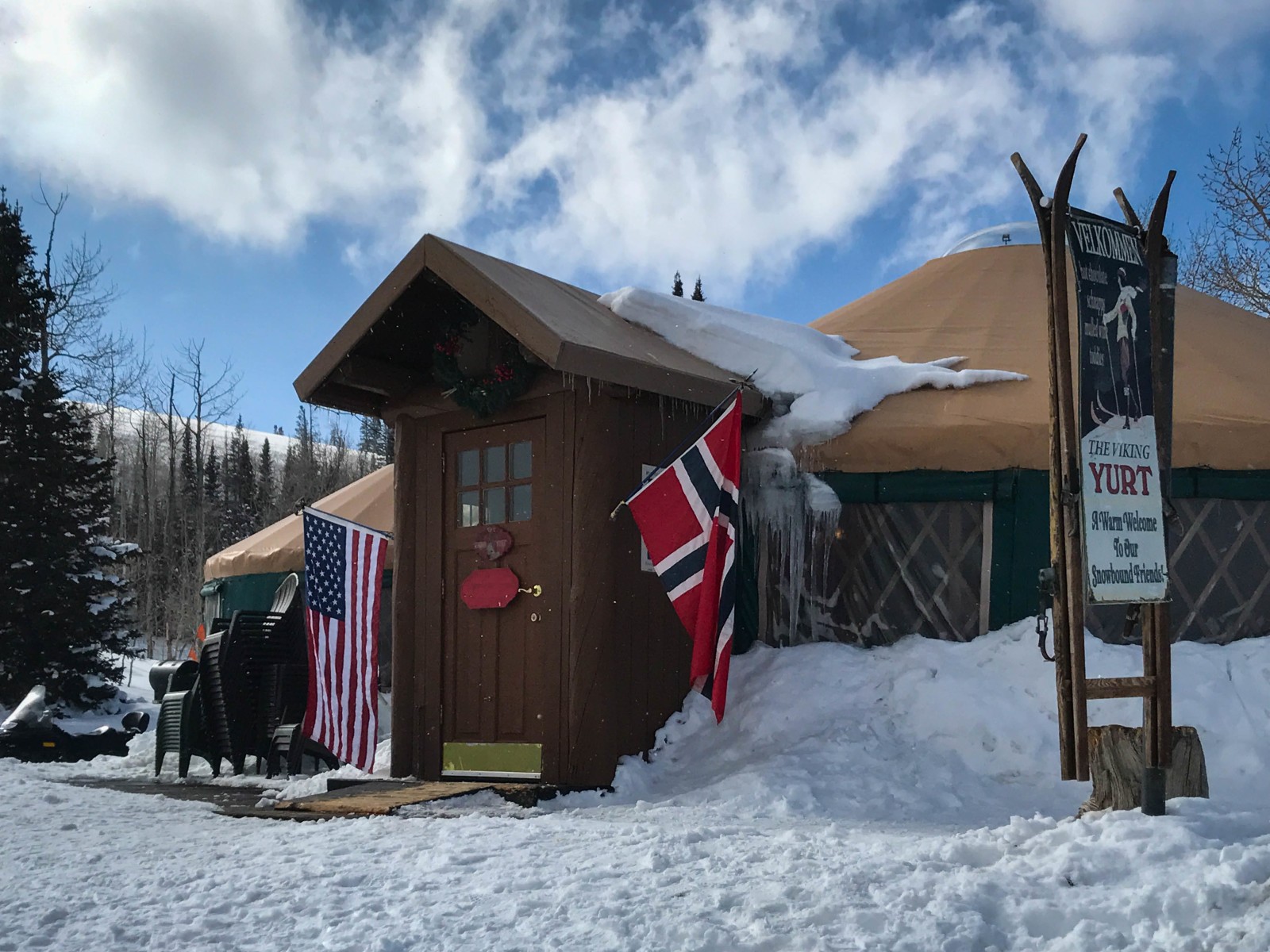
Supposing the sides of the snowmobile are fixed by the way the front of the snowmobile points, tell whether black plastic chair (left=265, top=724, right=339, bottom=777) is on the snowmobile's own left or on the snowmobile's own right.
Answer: on the snowmobile's own left

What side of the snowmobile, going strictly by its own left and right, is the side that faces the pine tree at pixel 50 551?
right

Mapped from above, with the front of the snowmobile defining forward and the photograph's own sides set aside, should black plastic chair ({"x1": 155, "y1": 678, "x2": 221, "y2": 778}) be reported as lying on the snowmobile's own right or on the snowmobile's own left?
on the snowmobile's own left

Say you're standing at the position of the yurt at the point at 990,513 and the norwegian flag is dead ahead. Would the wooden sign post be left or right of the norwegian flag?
left

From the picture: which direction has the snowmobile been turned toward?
to the viewer's left

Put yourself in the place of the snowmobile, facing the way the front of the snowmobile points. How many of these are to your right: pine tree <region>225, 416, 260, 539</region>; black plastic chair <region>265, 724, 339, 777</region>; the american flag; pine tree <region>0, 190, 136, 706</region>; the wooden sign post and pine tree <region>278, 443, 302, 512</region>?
3

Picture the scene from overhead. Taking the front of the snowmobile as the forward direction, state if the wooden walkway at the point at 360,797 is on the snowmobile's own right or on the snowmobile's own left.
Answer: on the snowmobile's own left

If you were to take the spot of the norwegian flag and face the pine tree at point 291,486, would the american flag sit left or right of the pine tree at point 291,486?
left

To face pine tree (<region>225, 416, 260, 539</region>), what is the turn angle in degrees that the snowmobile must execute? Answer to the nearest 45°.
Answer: approximately 90° to its right
